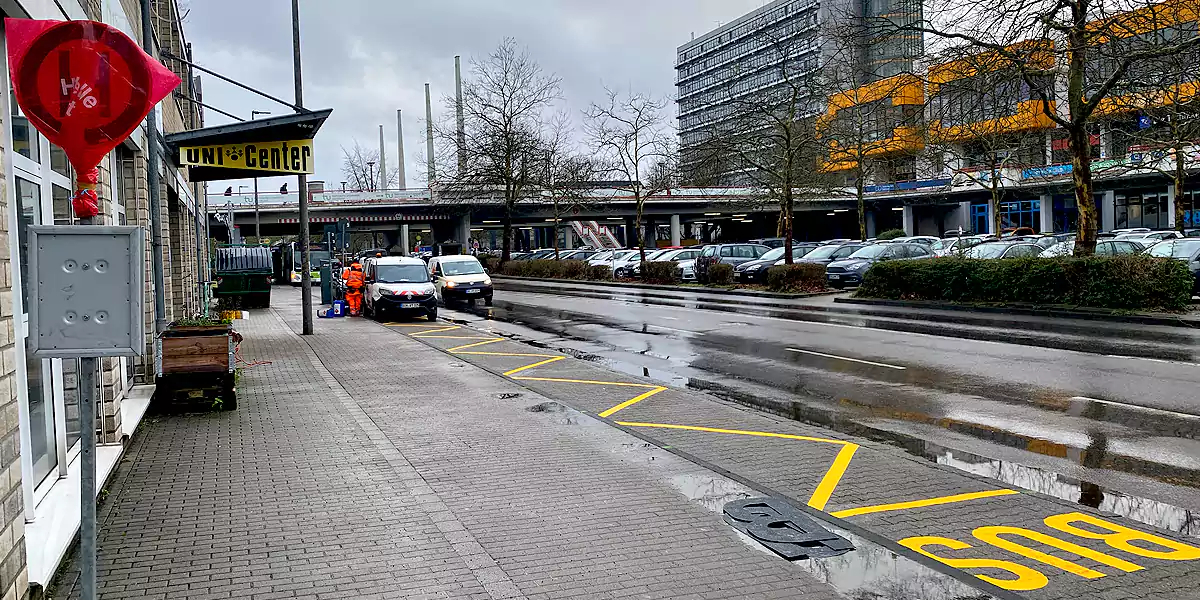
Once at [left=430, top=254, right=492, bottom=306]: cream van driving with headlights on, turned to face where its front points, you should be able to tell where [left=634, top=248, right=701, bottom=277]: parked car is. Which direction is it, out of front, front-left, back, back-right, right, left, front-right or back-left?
back-left

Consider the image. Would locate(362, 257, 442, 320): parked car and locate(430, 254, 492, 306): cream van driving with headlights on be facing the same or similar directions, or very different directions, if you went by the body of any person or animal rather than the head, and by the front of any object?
same or similar directions

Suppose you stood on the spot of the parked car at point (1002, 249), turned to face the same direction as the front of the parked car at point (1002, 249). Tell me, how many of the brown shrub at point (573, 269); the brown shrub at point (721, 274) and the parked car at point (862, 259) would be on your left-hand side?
0

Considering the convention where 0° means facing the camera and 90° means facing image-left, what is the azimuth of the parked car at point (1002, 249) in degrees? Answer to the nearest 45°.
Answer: approximately 45°

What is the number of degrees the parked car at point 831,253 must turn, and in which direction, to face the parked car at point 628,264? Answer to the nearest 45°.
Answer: approximately 90° to its right

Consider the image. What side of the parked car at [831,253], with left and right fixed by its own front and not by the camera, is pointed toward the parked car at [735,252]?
right

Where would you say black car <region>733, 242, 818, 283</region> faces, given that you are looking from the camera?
facing the viewer and to the left of the viewer

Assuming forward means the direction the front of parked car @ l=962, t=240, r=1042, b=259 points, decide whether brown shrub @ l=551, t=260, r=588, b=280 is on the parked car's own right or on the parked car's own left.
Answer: on the parked car's own right

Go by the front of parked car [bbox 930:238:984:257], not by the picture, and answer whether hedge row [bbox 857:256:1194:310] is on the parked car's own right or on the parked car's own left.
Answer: on the parked car's own left

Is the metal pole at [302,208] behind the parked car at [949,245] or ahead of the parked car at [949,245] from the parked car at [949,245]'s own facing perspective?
ahead

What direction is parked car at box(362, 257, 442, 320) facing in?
toward the camera

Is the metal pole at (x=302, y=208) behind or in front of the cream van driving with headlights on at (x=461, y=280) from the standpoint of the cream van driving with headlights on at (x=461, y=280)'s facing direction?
in front

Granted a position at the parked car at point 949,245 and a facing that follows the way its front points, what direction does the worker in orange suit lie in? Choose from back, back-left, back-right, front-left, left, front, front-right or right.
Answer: front

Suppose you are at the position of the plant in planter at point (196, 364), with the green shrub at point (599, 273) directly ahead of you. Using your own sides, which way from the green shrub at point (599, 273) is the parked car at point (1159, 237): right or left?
right

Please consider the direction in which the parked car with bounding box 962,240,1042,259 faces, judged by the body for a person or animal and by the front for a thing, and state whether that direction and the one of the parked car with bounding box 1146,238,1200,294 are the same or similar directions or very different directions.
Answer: same or similar directions

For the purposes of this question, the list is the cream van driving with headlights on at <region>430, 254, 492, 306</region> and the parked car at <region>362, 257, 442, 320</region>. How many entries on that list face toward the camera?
2

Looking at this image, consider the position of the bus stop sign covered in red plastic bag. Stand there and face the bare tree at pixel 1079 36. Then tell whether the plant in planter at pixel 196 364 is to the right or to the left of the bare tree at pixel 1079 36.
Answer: left
